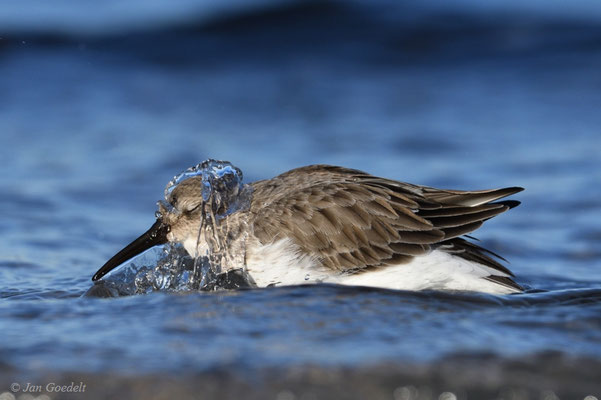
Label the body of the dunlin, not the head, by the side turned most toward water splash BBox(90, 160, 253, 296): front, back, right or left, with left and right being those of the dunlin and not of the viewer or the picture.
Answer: front

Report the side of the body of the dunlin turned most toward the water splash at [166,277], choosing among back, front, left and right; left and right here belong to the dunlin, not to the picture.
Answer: front

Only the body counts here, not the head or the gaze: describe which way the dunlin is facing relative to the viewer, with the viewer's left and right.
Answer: facing to the left of the viewer
